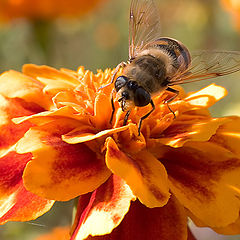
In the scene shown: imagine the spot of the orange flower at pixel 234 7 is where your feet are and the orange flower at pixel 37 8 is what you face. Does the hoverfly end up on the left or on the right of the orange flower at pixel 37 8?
left

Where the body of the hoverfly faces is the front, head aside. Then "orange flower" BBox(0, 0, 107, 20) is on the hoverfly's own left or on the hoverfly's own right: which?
on the hoverfly's own right

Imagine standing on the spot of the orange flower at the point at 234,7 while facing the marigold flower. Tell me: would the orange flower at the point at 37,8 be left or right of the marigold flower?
right

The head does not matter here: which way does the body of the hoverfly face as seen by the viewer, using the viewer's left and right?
facing the viewer and to the left of the viewer

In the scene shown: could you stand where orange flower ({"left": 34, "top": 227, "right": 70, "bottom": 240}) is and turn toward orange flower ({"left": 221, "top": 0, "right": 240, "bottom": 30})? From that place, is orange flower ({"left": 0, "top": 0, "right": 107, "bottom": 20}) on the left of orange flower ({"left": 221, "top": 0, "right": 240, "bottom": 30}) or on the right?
left

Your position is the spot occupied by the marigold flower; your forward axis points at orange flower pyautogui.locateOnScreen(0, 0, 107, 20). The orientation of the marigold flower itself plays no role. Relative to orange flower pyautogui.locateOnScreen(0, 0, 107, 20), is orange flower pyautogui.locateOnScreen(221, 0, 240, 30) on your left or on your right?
right

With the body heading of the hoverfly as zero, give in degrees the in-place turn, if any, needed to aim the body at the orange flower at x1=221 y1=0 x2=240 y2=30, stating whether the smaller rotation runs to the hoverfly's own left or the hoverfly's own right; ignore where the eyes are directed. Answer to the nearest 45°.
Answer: approximately 135° to the hoverfly's own right
